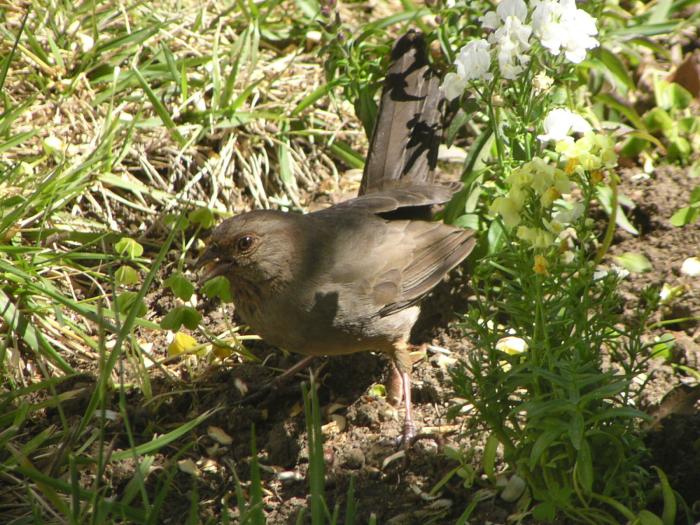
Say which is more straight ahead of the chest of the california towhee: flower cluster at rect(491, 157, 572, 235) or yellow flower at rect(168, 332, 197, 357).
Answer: the yellow flower

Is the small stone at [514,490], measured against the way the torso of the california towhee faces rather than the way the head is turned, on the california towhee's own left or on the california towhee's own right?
on the california towhee's own left

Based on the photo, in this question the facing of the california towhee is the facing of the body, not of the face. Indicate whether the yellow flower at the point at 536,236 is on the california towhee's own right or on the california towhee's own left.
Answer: on the california towhee's own left

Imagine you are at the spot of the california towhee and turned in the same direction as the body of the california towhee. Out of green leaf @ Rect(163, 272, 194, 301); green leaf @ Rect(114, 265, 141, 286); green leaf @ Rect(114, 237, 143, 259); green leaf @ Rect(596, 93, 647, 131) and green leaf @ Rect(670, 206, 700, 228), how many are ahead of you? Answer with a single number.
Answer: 3

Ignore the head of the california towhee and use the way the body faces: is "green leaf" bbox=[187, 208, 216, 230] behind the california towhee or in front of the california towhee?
in front

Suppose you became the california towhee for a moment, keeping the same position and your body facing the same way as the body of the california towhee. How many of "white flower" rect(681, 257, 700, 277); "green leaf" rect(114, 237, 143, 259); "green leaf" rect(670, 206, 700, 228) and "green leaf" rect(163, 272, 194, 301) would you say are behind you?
2

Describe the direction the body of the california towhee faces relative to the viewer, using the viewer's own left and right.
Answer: facing to the left of the viewer

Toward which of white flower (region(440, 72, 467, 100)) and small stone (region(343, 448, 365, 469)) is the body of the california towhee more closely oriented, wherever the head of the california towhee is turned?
the small stone

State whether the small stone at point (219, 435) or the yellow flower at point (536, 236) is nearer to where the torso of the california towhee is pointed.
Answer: the small stone

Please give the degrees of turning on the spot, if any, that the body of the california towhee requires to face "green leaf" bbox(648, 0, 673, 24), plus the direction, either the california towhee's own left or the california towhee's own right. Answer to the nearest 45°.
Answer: approximately 135° to the california towhee's own right

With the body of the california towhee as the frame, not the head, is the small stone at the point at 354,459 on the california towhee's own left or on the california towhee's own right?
on the california towhee's own left

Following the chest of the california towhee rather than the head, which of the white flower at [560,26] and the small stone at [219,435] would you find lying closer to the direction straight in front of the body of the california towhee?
the small stone

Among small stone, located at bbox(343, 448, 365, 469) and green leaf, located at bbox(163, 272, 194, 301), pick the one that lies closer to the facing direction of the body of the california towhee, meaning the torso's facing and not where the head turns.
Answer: the green leaf
